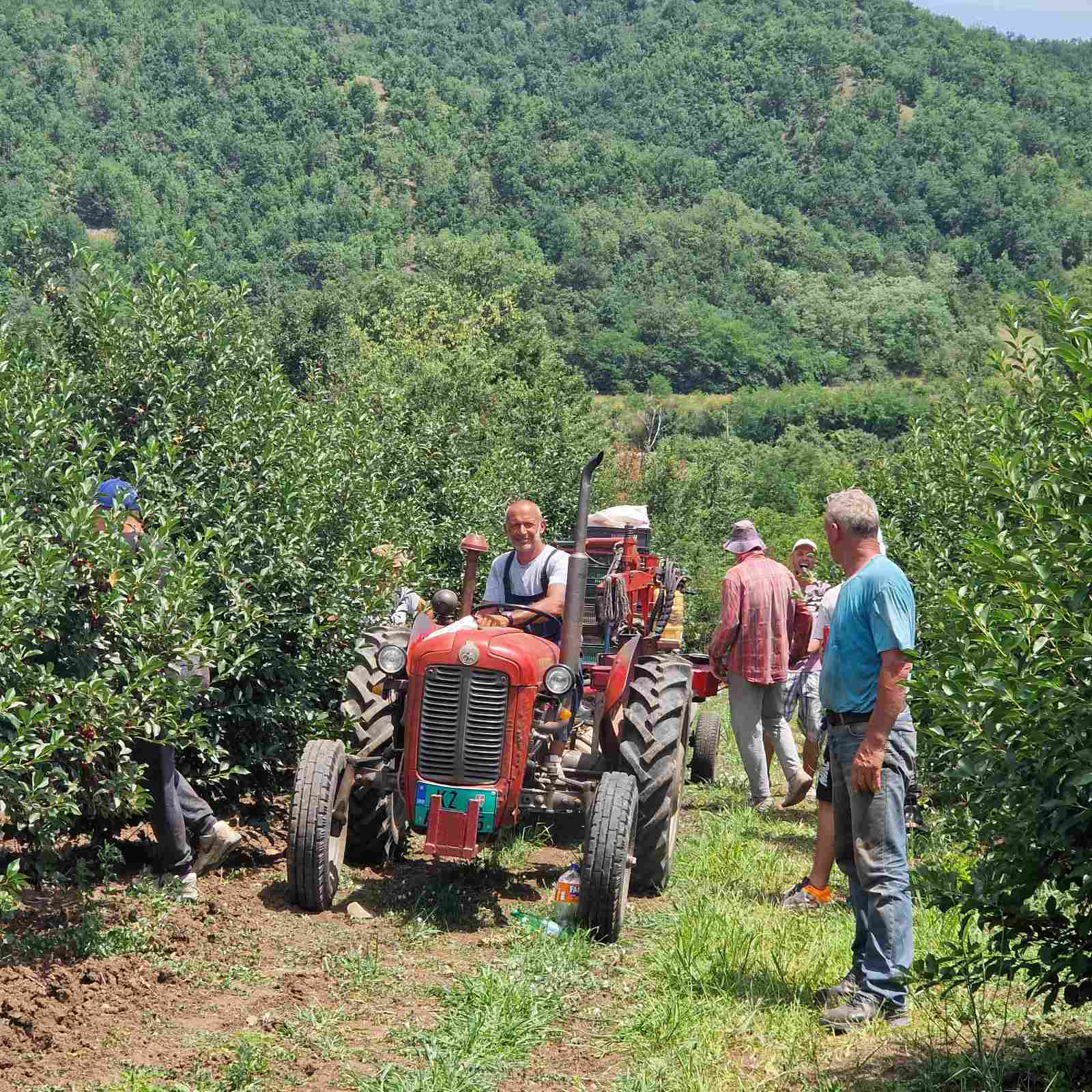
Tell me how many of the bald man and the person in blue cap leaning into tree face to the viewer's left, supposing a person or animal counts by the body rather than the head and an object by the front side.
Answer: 1

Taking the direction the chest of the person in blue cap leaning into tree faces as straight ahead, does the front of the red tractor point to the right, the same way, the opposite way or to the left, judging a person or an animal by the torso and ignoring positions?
to the left

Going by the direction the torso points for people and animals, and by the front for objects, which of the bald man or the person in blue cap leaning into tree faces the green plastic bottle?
the bald man

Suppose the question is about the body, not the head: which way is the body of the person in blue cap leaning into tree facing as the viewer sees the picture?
to the viewer's left

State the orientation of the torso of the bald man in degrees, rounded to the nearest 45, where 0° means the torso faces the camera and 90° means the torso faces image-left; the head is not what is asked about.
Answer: approximately 0°

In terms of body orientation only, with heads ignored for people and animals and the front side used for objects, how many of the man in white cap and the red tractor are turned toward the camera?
2

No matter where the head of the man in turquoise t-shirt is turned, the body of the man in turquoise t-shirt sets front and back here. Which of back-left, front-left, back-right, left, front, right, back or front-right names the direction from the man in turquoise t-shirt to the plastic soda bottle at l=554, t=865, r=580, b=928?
front-right

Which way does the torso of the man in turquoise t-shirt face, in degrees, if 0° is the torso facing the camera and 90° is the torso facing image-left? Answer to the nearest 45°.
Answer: approximately 90°

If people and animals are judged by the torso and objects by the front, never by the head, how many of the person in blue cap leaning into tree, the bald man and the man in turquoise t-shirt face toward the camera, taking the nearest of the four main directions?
1

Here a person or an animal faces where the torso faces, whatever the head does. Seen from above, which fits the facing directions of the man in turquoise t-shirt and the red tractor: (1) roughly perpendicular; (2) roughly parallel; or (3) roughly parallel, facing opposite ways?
roughly perpendicular

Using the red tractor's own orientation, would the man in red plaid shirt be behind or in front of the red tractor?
behind
